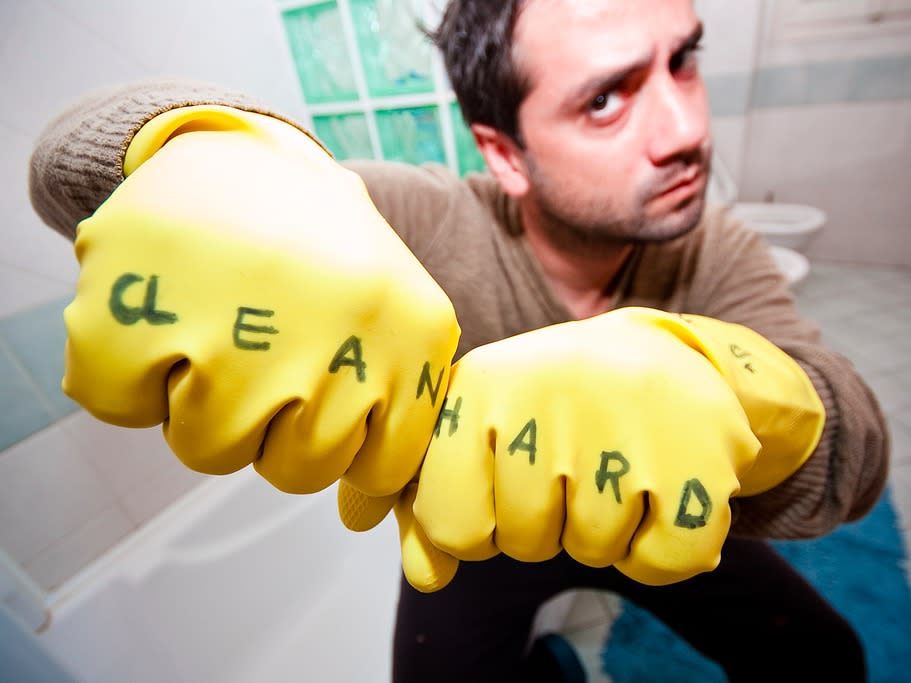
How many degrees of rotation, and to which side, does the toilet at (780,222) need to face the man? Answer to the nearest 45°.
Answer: approximately 90° to its right

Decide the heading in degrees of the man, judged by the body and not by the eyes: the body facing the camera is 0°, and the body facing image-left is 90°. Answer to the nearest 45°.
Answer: approximately 0°

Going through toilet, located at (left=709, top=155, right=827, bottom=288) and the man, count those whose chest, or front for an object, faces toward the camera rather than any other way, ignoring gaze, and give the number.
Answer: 1

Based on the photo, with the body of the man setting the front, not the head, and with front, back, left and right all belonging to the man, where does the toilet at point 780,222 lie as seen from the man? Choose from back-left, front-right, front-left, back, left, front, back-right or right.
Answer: back-left
